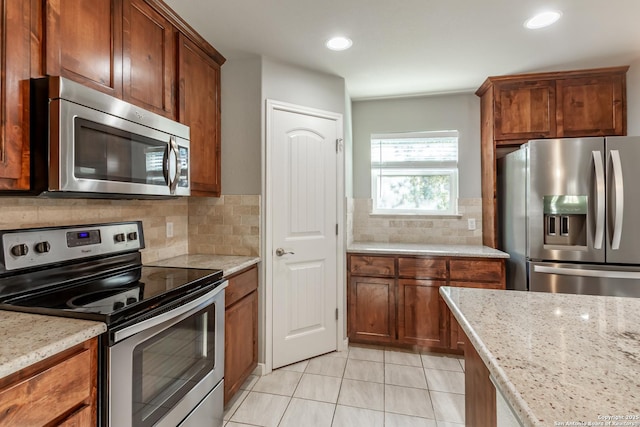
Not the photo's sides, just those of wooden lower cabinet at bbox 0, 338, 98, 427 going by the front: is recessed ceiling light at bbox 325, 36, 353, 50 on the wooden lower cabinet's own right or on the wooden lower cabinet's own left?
on the wooden lower cabinet's own left

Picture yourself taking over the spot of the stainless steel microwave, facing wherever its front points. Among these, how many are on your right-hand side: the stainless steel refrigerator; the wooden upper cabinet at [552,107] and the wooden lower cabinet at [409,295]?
0

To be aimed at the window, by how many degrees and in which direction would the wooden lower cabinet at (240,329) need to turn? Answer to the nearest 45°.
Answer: approximately 90° to its left

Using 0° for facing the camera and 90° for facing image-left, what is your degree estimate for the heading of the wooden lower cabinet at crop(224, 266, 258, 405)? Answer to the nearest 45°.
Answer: approximately 315°

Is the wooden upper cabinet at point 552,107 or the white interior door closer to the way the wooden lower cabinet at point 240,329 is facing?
the wooden upper cabinet

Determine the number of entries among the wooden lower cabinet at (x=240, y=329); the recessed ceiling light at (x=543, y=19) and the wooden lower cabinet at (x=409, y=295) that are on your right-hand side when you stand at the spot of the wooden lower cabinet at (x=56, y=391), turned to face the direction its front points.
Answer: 0

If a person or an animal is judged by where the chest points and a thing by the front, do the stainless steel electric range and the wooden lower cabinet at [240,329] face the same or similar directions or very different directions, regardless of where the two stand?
same or similar directions

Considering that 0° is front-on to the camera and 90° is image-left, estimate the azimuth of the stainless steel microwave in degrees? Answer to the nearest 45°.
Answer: approximately 315°

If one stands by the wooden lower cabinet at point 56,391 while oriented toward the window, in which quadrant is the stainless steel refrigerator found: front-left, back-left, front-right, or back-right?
front-right

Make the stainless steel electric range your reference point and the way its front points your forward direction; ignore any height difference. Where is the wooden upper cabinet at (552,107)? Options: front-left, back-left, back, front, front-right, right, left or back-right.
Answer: front-left

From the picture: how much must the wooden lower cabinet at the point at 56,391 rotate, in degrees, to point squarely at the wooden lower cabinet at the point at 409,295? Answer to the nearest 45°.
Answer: approximately 45° to its left

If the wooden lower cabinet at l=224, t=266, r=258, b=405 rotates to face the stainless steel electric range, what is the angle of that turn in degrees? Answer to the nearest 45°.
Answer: approximately 90° to its right

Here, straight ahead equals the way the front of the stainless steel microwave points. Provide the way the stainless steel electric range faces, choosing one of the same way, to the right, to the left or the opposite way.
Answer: the same way

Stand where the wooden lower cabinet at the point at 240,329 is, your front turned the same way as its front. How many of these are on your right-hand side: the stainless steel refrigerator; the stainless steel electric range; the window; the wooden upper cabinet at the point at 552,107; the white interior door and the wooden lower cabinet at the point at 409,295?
1

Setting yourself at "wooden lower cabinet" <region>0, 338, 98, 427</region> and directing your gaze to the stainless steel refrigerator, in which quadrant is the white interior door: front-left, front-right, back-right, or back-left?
front-left

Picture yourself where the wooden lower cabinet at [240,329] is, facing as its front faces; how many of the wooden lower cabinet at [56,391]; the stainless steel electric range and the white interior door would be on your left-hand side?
1

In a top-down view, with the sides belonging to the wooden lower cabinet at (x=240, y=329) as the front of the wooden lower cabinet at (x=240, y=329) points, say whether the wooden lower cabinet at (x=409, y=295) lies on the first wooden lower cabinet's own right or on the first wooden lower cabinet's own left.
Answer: on the first wooden lower cabinet's own left

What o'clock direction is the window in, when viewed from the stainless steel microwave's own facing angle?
The window is roughly at 10 o'clock from the stainless steel microwave.

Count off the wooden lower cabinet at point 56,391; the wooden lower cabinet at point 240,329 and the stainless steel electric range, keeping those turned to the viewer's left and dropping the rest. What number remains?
0

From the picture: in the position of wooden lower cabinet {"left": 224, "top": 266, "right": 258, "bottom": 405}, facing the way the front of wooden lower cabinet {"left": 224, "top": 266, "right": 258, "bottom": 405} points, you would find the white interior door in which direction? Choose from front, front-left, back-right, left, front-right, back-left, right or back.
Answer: left
